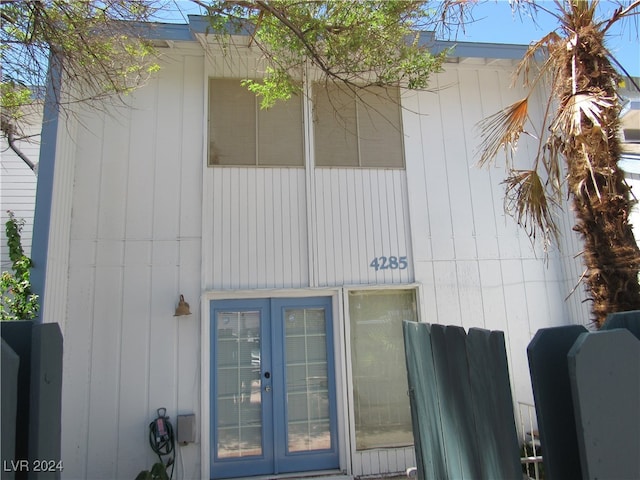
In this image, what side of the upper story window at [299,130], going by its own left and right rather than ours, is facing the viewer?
front

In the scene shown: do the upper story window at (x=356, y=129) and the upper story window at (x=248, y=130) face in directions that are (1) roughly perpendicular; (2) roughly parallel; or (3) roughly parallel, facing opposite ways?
roughly parallel

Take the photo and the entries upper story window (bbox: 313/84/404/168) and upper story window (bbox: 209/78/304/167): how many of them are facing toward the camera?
2

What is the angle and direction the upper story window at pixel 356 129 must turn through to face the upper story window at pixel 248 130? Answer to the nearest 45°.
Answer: approximately 90° to its right

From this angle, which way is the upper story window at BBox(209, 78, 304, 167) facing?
toward the camera

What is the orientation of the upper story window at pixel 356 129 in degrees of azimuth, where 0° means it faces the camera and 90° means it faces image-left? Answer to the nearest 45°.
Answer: approximately 0°

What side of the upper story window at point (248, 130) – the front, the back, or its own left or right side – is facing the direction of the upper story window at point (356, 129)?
left
